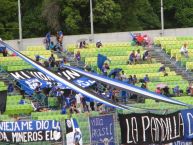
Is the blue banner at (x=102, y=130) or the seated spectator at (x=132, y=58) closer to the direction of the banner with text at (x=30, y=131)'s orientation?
the blue banner

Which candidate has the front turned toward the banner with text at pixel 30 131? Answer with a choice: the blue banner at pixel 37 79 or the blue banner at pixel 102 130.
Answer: the blue banner at pixel 37 79

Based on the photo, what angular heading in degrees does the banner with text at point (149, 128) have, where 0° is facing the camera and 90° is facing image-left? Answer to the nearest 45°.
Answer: approximately 0°

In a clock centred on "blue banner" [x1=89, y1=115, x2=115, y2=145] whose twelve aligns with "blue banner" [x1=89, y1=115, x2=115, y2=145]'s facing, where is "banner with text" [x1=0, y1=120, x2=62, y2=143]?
The banner with text is roughly at 3 o'clock from the blue banner.

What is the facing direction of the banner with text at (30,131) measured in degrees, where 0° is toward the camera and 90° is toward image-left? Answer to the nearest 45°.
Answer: approximately 0°

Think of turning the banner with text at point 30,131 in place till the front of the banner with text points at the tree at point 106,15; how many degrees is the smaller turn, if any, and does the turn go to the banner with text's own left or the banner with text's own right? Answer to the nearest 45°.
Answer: approximately 180°

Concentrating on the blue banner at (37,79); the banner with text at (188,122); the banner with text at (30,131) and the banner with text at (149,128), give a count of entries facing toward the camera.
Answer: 4

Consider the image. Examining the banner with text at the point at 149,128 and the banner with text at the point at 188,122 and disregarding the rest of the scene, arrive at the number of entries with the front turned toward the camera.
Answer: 2

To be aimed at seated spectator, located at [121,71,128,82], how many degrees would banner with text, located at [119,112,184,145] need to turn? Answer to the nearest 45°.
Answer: approximately 180°

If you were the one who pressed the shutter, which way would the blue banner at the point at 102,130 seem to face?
facing the viewer

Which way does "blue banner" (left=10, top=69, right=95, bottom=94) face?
toward the camera

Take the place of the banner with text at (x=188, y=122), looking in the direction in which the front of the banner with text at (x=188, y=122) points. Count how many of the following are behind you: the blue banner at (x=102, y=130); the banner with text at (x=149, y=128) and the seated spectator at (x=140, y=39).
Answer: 1

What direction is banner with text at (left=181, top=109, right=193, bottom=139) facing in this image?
toward the camera

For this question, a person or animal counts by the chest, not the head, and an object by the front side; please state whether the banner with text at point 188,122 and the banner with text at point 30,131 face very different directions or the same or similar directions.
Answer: same or similar directions
